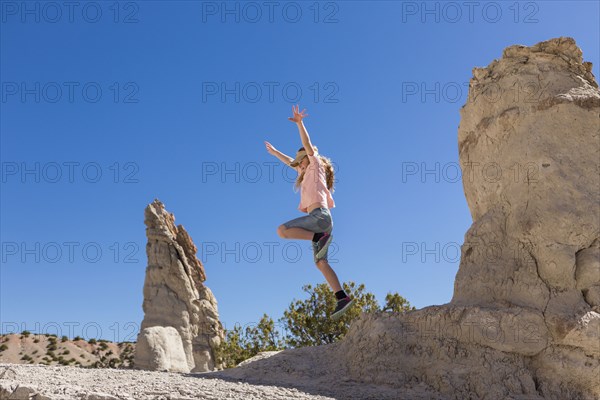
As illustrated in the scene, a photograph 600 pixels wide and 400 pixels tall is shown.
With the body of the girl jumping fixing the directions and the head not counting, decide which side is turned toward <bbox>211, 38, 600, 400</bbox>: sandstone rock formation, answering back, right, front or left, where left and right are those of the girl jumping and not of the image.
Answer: back

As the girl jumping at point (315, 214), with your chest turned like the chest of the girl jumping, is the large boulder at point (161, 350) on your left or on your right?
on your right

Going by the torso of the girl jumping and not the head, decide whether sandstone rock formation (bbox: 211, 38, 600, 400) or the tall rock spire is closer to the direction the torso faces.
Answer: the tall rock spire

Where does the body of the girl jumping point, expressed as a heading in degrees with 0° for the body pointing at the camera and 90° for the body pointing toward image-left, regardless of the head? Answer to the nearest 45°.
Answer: approximately 90°
